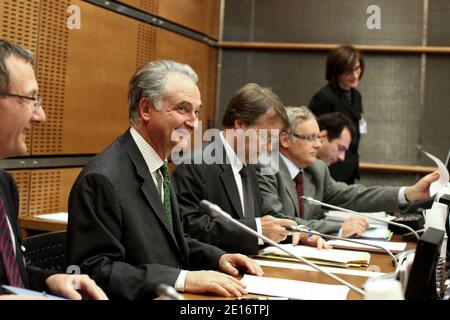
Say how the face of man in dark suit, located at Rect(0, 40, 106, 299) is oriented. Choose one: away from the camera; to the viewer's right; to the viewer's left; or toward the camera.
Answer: to the viewer's right

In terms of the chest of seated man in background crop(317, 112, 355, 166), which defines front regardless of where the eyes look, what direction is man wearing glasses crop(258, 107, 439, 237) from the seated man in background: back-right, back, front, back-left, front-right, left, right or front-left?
front-right

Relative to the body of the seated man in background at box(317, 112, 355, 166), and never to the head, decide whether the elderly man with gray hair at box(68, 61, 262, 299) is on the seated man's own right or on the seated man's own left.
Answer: on the seated man's own right

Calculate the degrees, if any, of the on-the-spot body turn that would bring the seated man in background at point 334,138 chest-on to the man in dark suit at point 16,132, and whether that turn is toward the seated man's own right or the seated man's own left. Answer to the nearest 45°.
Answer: approximately 45° to the seated man's own right

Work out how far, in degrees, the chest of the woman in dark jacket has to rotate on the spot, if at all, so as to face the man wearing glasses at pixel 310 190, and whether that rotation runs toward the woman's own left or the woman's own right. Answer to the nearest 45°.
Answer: approximately 45° to the woman's own right

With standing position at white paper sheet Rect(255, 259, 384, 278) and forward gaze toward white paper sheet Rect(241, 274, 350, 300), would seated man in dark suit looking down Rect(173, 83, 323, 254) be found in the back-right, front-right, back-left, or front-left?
back-right
